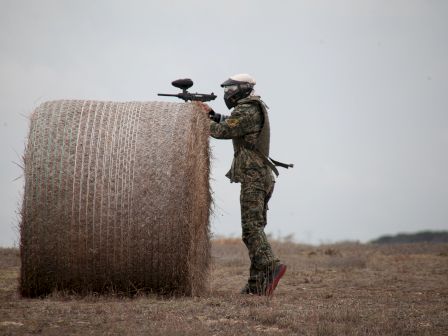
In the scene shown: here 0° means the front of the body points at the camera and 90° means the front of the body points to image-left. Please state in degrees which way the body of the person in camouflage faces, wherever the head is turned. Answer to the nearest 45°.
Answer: approximately 90°

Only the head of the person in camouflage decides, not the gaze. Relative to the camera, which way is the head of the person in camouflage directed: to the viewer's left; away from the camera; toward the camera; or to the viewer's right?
to the viewer's left

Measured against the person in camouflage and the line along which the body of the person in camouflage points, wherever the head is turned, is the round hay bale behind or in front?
in front
